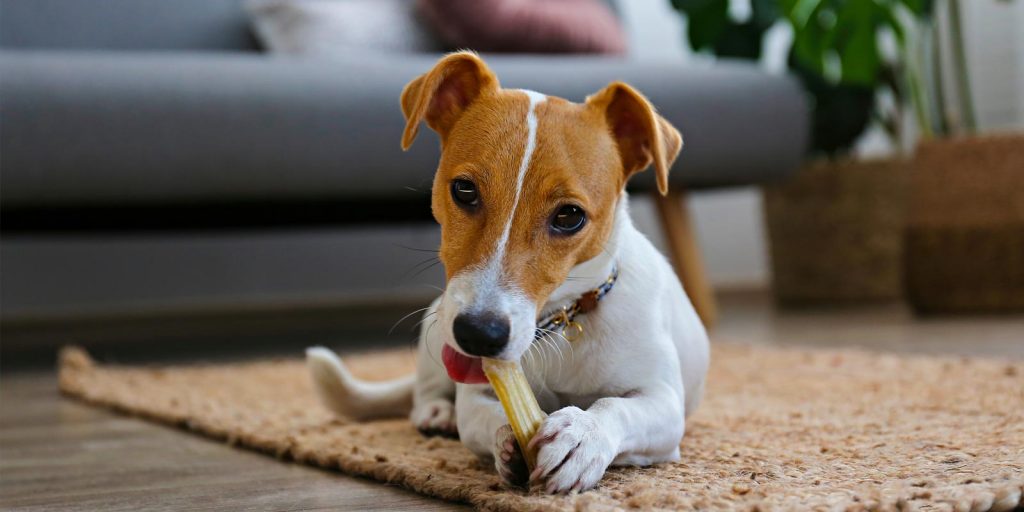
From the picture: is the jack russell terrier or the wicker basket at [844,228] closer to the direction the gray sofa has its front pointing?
the jack russell terrier

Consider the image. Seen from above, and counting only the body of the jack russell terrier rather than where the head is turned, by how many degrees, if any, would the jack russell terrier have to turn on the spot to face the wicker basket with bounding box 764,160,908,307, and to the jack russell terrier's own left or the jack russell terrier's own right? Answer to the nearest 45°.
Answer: approximately 135° to the jack russell terrier's own left

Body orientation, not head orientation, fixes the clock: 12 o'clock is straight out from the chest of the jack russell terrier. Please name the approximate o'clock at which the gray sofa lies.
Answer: The gray sofa is roughly at 5 o'clock from the jack russell terrier.

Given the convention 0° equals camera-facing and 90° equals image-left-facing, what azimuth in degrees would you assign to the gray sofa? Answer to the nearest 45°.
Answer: approximately 0°

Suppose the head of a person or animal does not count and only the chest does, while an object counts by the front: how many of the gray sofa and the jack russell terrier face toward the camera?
2

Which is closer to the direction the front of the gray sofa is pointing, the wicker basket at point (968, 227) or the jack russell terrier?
the jack russell terrier

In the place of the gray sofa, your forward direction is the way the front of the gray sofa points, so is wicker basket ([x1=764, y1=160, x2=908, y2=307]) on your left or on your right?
on your left

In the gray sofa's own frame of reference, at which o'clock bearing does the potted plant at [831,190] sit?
The potted plant is roughly at 8 o'clock from the gray sofa.

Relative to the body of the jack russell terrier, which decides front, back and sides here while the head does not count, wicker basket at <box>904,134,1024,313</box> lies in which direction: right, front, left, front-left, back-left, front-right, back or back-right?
back-left

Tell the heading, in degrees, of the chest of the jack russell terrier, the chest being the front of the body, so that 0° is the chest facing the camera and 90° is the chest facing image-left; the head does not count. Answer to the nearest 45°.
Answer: approximately 0°
